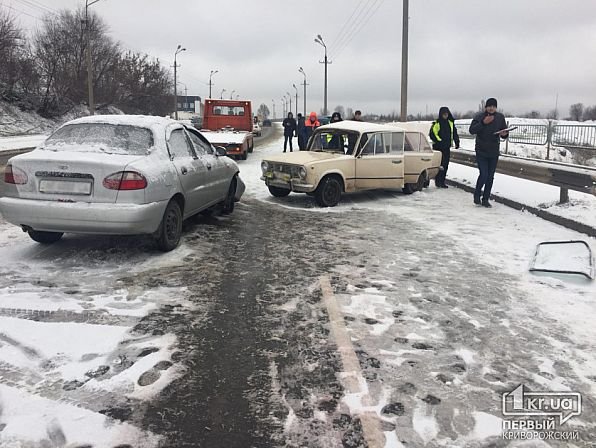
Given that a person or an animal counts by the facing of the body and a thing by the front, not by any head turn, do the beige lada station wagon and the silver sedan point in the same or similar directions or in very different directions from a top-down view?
very different directions

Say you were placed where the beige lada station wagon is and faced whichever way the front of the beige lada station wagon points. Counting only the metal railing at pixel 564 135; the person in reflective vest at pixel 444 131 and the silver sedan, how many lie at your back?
2

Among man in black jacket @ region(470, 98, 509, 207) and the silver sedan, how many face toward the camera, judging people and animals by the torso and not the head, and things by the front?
1

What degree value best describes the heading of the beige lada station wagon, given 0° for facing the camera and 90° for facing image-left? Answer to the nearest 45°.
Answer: approximately 45°

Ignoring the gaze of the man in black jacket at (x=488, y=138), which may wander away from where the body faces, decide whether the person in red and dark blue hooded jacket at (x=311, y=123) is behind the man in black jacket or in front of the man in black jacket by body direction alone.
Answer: behind

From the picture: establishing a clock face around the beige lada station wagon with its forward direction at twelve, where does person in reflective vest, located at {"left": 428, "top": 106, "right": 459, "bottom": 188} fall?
The person in reflective vest is roughly at 6 o'clock from the beige lada station wagon.

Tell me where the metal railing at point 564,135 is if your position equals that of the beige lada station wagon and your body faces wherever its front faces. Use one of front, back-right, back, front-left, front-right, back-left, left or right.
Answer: back

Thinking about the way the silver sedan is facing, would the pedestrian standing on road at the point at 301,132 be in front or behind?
in front

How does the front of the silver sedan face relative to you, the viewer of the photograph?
facing away from the viewer and to the right of the viewer
